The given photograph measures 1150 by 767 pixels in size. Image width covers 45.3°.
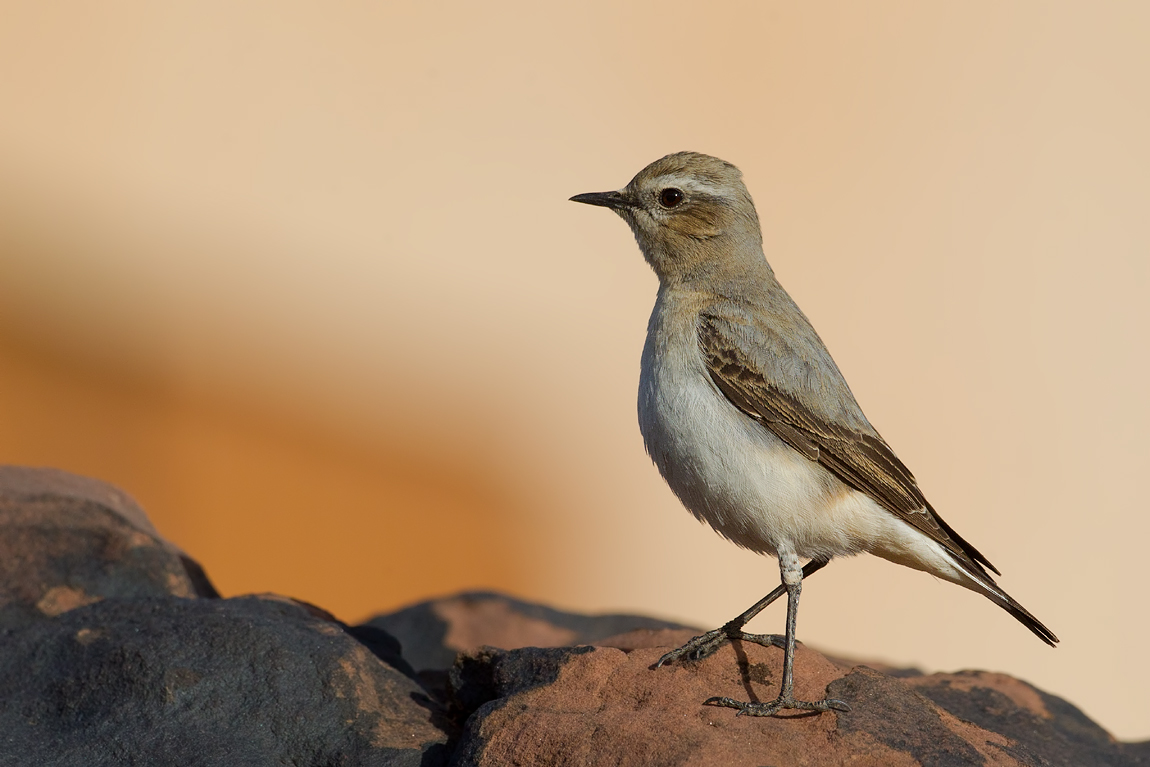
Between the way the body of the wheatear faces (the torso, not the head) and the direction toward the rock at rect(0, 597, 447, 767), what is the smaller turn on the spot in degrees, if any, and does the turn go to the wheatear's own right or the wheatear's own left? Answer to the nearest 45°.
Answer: approximately 45° to the wheatear's own left

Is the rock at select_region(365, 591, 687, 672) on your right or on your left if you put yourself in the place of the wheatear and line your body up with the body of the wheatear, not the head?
on your right

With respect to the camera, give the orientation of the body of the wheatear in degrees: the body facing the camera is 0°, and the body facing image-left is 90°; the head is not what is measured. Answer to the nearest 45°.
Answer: approximately 90°

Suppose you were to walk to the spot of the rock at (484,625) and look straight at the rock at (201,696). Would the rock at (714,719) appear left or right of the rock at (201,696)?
left

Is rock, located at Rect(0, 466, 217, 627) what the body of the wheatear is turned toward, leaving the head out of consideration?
yes
